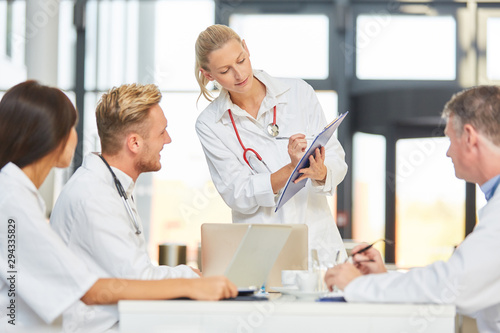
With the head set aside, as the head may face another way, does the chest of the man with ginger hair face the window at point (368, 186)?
no

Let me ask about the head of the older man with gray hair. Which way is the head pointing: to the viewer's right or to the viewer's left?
to the viewer's left

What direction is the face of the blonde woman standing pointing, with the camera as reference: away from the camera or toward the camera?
toward the camera

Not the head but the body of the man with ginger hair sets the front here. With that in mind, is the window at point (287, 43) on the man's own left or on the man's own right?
on the man's own left

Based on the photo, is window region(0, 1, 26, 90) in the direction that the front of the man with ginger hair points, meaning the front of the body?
no

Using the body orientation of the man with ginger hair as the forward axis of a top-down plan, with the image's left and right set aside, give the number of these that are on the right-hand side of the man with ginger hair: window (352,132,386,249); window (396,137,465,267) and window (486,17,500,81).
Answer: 0

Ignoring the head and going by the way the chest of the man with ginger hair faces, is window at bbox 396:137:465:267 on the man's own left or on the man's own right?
on the man's own left

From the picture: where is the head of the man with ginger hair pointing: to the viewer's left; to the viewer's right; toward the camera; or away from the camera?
to the viewer's right

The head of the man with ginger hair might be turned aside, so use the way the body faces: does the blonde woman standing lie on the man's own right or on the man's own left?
on the man's own left

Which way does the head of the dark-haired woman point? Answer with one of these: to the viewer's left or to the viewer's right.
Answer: to the viewer's right

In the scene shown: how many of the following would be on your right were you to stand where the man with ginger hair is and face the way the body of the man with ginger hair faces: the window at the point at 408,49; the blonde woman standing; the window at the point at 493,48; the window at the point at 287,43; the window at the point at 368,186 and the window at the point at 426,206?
0

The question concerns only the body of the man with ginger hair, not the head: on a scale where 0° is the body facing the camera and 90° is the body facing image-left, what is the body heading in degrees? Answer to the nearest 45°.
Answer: approximately 270°

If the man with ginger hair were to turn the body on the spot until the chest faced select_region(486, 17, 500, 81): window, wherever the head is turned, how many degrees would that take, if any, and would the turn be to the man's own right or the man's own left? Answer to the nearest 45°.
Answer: approximately 45° to the man's own left

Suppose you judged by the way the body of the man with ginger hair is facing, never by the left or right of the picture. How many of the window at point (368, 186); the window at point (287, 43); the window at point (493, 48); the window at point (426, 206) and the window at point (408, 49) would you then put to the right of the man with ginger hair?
0
